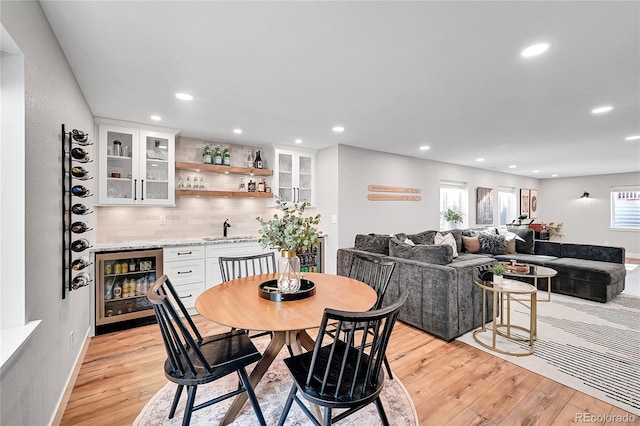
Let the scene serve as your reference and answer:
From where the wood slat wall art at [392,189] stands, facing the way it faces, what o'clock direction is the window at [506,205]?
The window is roughly at 9 o'clock from the wood slat wall art.

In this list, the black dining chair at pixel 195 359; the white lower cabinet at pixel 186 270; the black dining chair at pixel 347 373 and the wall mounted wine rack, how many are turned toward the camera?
1

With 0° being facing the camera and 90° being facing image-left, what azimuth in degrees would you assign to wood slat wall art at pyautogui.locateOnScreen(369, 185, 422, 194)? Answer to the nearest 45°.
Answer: approximately 315°

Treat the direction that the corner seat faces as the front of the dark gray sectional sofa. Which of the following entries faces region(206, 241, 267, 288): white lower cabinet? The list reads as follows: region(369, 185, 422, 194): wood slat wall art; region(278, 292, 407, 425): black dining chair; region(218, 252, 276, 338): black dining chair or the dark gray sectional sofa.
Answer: region(278, 292, 407, 425): black dining chair

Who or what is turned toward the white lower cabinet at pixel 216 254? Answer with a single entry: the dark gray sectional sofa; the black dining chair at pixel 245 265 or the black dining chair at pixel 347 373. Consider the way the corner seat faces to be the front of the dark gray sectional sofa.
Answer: the black dining chair at pixel 347 373

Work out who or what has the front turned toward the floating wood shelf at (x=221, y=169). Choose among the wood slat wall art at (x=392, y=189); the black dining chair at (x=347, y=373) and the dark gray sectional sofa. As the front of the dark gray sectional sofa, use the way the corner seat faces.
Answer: the black dining chair

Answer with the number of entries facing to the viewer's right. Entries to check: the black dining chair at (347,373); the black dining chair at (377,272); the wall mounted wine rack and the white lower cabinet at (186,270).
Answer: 1

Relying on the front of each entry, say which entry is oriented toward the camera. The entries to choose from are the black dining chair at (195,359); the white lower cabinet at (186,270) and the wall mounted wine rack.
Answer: the white lower cabinet

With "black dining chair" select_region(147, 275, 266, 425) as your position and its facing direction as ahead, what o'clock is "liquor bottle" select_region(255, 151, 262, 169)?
The liquor bottle is roughly at 11 o'clock from the black dining chair.

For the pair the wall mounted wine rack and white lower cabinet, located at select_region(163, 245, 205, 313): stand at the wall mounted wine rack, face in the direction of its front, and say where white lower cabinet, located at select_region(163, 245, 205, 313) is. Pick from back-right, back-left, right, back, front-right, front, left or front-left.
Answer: front-left

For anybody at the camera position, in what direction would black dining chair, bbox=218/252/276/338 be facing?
facing the viewer and to the right of the viewer

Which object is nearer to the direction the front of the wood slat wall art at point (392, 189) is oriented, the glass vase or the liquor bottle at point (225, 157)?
the glass vase

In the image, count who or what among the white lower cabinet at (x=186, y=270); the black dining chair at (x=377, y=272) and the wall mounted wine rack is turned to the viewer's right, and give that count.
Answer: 1

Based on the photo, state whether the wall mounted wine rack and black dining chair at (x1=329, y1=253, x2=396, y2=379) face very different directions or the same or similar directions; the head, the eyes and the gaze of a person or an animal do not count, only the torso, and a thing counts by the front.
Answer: very different directions

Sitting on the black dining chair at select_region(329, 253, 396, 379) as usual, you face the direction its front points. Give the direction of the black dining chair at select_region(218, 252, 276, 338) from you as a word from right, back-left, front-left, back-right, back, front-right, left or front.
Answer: front-right
